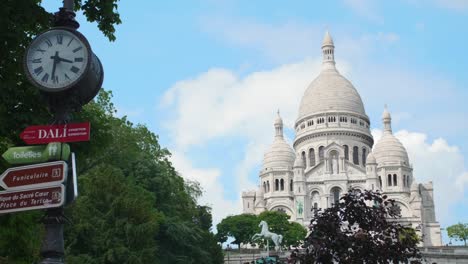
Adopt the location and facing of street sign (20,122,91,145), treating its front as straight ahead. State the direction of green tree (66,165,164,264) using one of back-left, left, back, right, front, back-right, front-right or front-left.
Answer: back

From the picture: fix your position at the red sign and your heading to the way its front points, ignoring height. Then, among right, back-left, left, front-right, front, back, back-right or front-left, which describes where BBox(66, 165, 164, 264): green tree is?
back

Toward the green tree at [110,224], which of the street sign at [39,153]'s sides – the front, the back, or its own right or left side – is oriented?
back

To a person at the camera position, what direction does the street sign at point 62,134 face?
facing the viewer

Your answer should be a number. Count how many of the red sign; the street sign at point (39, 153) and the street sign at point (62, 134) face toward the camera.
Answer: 3

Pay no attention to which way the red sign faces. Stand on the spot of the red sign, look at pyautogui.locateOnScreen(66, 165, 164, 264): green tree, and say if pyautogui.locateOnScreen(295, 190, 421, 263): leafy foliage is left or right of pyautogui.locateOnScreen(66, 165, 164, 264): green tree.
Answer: right

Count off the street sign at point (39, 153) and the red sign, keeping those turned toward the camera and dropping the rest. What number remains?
2

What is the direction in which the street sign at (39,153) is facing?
toward the camera
